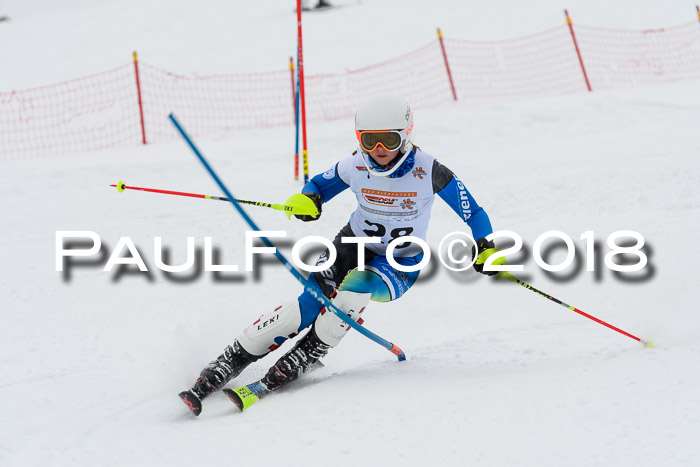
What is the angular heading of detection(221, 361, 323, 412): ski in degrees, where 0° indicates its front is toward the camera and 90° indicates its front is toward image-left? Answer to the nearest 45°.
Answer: approximately 45°

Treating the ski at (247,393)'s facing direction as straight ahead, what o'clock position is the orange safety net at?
The orange safety net is roughly at 5 o'clock from the ski.
